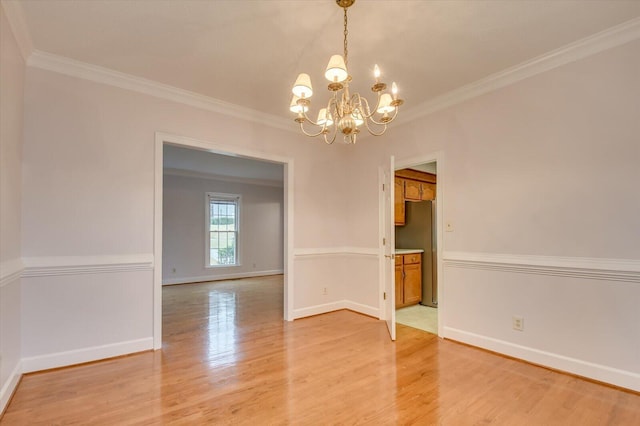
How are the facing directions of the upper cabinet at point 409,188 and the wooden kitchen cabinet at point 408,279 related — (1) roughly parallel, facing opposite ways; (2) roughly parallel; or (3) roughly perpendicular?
roughly parallel

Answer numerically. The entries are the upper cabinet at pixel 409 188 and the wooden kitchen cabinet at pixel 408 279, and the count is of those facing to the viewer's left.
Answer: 0

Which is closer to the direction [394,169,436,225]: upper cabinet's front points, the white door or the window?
the white door

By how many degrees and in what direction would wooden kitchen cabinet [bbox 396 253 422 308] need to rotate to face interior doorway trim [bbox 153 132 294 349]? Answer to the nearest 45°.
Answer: approximately 90° to its right

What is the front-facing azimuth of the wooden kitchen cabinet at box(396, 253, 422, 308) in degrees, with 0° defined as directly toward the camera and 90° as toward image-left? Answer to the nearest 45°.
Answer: approximately 315°

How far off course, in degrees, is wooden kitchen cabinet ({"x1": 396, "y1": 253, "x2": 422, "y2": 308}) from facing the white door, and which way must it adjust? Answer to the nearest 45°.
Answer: approximately 45° to its right

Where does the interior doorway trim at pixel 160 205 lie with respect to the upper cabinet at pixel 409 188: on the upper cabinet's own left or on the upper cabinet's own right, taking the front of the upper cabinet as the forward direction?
on the upper cabinet's own right

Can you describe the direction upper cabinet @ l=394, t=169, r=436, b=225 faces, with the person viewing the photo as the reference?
facing the viewer and to the right of the viewer

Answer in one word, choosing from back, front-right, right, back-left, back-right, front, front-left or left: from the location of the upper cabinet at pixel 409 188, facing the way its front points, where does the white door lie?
front-right
